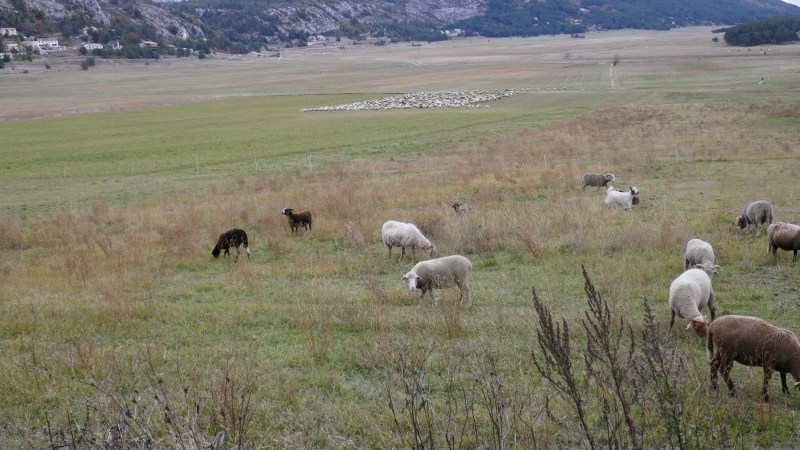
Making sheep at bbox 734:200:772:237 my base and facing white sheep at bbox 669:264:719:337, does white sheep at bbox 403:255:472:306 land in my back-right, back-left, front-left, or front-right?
front-right

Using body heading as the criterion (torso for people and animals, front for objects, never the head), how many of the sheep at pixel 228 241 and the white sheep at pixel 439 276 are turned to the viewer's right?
0

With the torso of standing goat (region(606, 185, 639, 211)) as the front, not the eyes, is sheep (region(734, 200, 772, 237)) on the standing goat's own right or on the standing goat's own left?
on the standing goat's own right

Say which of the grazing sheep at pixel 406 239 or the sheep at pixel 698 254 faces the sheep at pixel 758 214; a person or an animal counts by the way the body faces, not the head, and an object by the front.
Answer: the grazing sheep

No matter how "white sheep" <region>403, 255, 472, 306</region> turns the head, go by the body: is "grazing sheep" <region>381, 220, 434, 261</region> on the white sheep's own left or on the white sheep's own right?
on the white sheep's own right

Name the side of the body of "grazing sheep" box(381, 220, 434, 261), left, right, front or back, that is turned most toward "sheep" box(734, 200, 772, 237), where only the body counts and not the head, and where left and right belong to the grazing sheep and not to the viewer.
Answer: front

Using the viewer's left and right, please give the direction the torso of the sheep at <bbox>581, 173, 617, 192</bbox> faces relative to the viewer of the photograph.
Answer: facing to the right of the viewer

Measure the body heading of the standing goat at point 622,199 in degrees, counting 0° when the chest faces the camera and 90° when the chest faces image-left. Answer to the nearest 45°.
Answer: approximately 270°

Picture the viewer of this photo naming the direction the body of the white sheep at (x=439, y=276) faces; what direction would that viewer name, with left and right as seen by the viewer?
facing to the left of the viewer

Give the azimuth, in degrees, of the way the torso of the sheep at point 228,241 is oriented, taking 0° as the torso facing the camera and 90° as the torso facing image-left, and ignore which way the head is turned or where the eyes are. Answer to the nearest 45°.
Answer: approximately 90°

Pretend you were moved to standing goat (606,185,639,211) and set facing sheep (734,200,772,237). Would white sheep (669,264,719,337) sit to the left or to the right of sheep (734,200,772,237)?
right

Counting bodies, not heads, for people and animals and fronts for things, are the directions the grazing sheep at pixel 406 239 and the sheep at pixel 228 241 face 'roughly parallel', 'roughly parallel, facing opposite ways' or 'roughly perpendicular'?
roughly parallel, facing opposite ways

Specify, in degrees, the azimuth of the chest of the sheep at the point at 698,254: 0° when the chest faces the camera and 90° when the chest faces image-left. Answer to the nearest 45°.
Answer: approximately 315°

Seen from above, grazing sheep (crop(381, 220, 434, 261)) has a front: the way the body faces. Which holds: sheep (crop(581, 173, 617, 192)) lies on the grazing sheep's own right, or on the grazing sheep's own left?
on the grazing sheep's own left

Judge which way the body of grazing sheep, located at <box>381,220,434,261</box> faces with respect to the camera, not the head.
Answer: to the viewer's right

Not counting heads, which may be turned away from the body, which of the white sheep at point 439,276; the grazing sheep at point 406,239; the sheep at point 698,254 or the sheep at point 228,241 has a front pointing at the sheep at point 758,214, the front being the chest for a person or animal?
the grazing sheep
